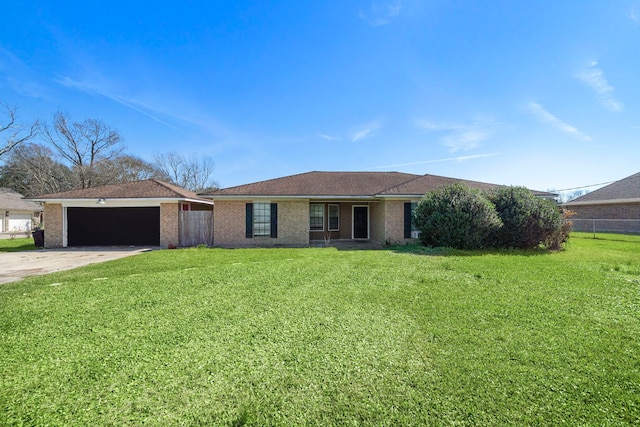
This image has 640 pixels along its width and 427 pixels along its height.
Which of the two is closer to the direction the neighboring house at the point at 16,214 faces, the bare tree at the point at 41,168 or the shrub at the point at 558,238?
the shrub

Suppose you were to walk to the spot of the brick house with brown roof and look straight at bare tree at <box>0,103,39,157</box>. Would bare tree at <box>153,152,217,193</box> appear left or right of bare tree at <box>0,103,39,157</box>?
right

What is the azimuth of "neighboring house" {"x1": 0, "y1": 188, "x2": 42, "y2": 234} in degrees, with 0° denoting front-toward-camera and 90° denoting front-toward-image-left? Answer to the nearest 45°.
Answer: approximately 0°

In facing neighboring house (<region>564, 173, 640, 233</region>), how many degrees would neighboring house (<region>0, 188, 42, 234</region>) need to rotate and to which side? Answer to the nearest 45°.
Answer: approximately 45° to its left

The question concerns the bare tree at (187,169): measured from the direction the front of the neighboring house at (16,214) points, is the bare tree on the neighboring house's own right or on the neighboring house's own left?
on the neighboring house's own left
